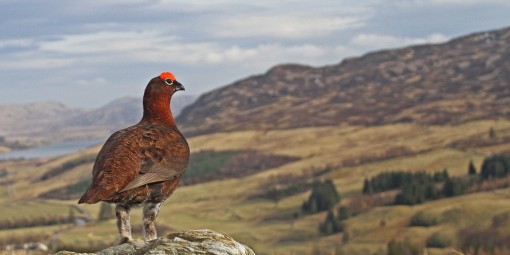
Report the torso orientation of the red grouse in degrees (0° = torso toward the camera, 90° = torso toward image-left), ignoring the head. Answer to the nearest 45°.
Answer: approximately 225°
